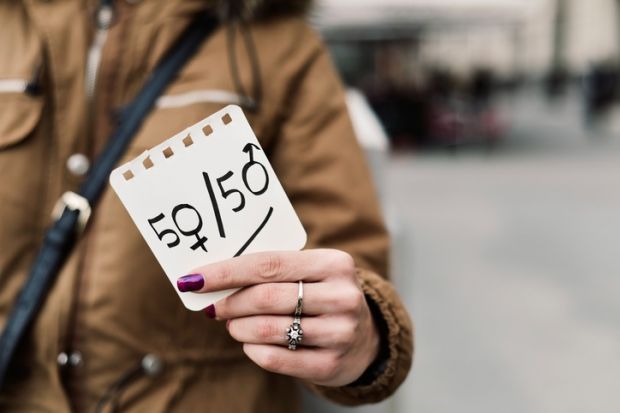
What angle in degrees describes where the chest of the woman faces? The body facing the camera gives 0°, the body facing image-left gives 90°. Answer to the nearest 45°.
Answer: approximately 0°
